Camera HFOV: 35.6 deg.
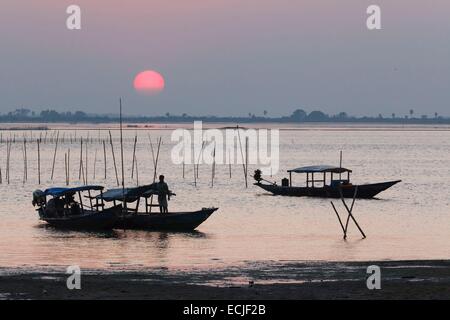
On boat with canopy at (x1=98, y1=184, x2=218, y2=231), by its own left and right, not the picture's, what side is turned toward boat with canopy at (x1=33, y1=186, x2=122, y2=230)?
back

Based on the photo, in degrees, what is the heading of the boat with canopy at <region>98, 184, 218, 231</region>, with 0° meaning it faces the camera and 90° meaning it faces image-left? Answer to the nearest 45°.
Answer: approximately 270°
